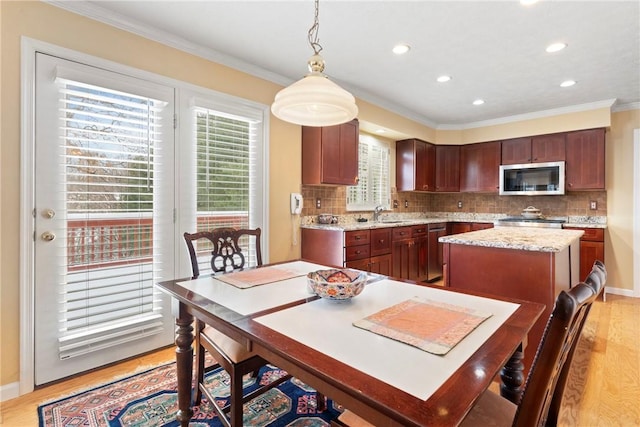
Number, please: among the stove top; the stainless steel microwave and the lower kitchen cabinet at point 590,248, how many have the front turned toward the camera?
3

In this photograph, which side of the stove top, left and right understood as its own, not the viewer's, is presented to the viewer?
front

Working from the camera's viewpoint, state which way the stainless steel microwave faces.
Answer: facing the viewer

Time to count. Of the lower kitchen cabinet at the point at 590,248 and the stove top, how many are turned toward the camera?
2

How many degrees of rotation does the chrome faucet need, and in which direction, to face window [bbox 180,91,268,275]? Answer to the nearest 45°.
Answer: approximately 90° to its right

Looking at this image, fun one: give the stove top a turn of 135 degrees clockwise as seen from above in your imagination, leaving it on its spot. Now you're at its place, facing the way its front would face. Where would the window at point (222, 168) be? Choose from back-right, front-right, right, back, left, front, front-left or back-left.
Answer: left

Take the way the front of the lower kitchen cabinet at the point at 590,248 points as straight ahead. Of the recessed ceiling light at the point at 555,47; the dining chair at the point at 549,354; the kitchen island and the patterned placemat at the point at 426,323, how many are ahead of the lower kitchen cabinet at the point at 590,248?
4

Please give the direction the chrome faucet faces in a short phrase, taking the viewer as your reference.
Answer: facing the viewer and to the right of the viewer

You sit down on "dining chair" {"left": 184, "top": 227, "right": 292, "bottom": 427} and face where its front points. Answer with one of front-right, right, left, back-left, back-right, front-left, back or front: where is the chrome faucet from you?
left

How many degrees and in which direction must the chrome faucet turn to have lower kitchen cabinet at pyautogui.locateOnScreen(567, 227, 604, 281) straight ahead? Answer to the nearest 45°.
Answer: approximately 45° to its left

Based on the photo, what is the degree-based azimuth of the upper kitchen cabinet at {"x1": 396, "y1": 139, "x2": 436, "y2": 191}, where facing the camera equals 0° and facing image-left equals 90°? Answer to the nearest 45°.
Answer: approximately 315°

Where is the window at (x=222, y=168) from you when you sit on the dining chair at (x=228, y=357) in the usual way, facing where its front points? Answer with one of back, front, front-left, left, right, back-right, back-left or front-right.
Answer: back-left

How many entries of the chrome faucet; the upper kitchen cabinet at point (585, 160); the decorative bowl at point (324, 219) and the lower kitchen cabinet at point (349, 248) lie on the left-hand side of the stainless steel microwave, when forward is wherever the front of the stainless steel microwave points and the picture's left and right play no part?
1

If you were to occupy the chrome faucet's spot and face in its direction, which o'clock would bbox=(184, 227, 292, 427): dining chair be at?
The dining chair is roughly at 2 o'clock from the chrome faucet.

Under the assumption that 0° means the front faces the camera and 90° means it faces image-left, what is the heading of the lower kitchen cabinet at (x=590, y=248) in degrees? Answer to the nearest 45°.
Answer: approximately 0°

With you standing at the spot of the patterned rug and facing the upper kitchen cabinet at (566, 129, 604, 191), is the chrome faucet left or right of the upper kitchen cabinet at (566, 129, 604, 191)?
left

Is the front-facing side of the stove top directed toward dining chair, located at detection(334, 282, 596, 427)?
yes
